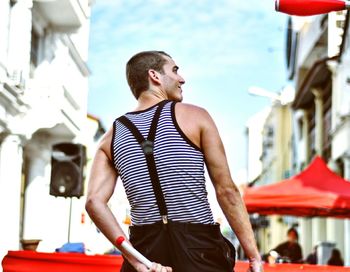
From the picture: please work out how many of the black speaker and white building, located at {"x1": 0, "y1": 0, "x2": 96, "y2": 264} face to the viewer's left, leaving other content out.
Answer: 0

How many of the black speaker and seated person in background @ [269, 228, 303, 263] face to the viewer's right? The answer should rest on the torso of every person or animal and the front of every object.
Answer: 0

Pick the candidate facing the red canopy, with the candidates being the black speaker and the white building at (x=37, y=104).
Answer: the white building

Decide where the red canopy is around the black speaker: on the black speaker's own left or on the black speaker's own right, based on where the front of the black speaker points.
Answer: on the black speaker's own left

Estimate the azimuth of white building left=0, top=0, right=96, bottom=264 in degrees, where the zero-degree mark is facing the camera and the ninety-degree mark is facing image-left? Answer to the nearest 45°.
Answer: approximately 315°

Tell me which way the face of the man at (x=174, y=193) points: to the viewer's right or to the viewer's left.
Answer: to the viewer's right

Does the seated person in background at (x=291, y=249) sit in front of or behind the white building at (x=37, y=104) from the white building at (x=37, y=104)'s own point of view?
in front

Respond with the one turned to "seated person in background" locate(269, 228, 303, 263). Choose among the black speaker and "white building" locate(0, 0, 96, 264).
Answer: the white building

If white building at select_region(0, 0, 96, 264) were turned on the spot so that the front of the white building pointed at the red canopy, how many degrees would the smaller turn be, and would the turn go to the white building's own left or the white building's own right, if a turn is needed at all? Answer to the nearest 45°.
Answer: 0° — it already faces it

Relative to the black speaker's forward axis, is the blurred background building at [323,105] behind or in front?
behind

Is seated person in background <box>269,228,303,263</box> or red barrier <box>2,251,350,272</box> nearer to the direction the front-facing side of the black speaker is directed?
the red barrier

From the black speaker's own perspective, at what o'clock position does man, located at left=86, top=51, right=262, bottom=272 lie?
The man is roughly at 12 o'clock from the black speaker.

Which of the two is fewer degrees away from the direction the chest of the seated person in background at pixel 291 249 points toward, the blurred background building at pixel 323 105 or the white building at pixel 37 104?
the white building
